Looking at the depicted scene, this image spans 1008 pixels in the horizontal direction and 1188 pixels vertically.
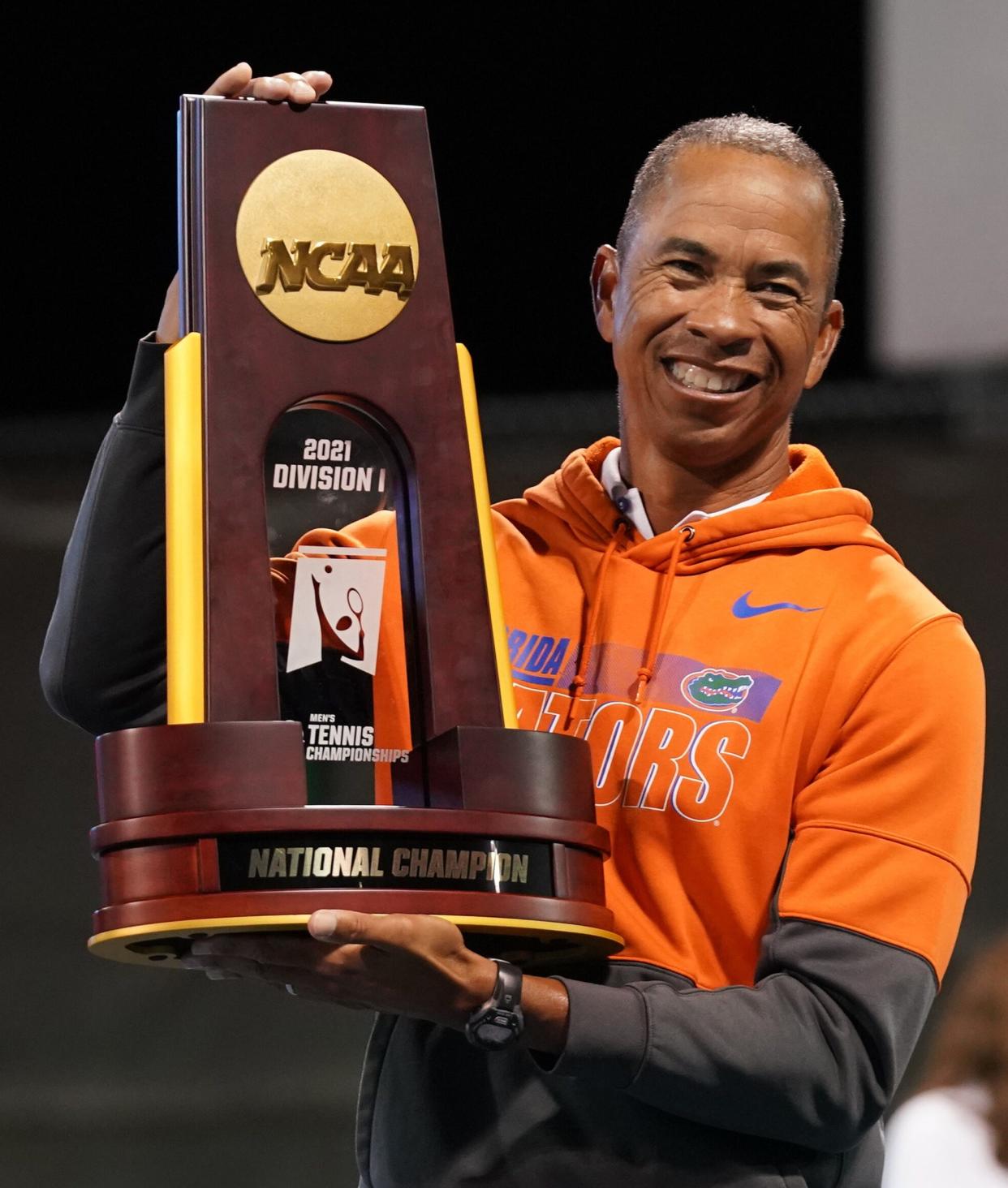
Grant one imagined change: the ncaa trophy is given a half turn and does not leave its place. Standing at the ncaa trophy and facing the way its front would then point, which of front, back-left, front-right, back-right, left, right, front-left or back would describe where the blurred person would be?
front-right

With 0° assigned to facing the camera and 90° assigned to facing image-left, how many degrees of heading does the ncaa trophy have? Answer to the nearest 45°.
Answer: approximately 0°
